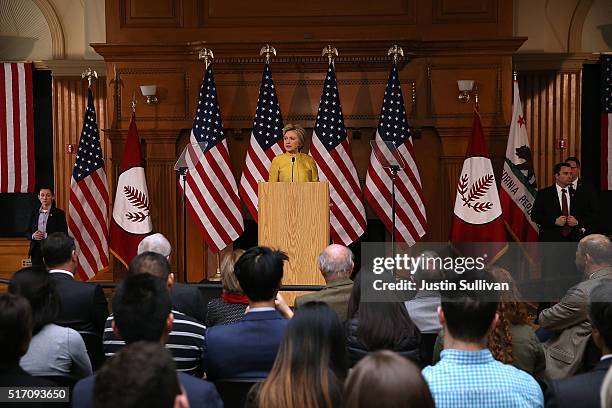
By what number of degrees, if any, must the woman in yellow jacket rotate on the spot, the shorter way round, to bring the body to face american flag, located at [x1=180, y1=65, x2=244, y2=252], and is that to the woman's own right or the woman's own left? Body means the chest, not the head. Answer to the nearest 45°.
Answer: approximately 135° to the woman's own right

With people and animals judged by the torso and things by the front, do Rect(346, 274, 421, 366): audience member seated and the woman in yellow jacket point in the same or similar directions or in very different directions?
very different directions

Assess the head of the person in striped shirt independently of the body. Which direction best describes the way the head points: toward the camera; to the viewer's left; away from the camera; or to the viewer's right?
away from the camera

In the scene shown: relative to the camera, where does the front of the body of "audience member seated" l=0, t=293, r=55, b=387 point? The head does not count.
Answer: away from the camera

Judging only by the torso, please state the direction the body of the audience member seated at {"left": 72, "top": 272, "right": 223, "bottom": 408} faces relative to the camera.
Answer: away from the camera

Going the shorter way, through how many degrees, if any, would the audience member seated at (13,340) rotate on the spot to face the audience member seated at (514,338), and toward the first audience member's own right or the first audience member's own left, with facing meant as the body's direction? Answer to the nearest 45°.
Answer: approximately 90° to the first audience member's own right

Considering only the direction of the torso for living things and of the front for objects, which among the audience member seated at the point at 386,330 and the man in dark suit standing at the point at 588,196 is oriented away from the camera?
the audience member seated

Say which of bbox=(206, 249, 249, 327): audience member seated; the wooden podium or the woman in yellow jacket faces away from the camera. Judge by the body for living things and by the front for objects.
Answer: the audience member seated

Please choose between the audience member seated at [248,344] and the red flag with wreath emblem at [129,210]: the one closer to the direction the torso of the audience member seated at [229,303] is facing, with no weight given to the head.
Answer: the red flag with wreath emblem

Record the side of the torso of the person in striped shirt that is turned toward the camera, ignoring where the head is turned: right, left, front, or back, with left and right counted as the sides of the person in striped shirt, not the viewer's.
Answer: back

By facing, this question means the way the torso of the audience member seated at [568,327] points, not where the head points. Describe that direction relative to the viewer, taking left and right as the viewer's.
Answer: facing away from the viewer and to the left of the viewer

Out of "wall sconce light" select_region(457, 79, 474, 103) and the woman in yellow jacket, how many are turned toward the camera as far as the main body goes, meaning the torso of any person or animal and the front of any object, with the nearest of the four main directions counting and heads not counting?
2

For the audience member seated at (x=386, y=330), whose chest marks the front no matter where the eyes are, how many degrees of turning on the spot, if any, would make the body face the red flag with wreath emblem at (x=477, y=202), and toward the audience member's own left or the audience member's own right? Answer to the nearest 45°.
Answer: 0° — they already face it

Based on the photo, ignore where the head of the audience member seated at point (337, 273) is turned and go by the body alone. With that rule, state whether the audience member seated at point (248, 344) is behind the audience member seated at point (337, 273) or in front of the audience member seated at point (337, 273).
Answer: behind

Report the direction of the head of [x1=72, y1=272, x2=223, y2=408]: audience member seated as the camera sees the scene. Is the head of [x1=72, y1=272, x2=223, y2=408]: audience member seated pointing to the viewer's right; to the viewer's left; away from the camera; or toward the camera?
away from the camera

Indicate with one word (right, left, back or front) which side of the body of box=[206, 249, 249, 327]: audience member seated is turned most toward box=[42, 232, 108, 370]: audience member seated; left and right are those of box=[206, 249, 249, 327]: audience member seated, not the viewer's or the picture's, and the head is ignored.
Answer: left

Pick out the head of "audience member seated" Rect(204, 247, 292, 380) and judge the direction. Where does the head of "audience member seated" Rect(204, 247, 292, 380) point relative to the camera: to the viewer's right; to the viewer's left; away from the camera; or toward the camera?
away from the camera

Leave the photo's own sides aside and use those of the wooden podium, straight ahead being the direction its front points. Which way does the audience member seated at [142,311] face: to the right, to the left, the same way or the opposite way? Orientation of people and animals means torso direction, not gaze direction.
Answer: the opposite way

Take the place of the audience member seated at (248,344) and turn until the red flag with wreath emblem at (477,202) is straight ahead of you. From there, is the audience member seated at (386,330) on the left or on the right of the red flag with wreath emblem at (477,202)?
right
